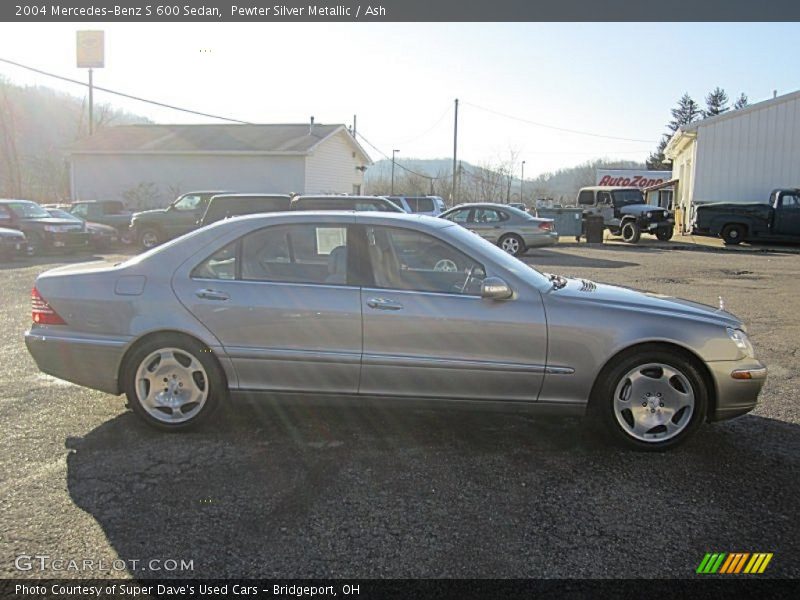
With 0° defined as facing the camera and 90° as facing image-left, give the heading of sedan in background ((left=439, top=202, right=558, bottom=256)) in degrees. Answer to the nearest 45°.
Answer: approximately 135°

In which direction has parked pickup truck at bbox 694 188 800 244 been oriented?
to the viewer's right

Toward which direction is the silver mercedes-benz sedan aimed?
to the viewer's right

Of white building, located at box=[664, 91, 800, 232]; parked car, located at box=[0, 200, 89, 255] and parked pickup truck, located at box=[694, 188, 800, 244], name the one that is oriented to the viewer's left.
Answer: the white building

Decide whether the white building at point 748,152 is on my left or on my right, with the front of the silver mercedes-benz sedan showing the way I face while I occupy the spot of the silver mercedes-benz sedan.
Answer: on my left

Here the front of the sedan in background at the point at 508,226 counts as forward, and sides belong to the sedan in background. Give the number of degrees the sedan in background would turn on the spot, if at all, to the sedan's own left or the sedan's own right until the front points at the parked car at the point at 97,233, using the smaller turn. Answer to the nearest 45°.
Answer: approximately 45° to the sedan's own left

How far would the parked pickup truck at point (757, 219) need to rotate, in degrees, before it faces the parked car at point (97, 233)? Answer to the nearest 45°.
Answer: approximately 135° to its right

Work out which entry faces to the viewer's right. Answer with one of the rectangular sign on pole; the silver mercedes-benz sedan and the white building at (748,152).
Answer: the silver mercedes-benz sedan

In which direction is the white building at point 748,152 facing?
to the viewer's left

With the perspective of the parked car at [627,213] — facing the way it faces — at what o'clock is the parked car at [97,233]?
the parked car at [97,233] is roughly at 3 o'clock from the parked car at [627,213].

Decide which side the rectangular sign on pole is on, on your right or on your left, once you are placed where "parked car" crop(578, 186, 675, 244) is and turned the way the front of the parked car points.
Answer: on your right

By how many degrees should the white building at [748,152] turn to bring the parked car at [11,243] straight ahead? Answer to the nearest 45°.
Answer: approximately 45° to its left

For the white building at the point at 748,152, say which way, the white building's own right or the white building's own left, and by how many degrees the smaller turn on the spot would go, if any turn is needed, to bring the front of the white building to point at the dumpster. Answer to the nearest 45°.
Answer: approximately 45° to the white building's own left
